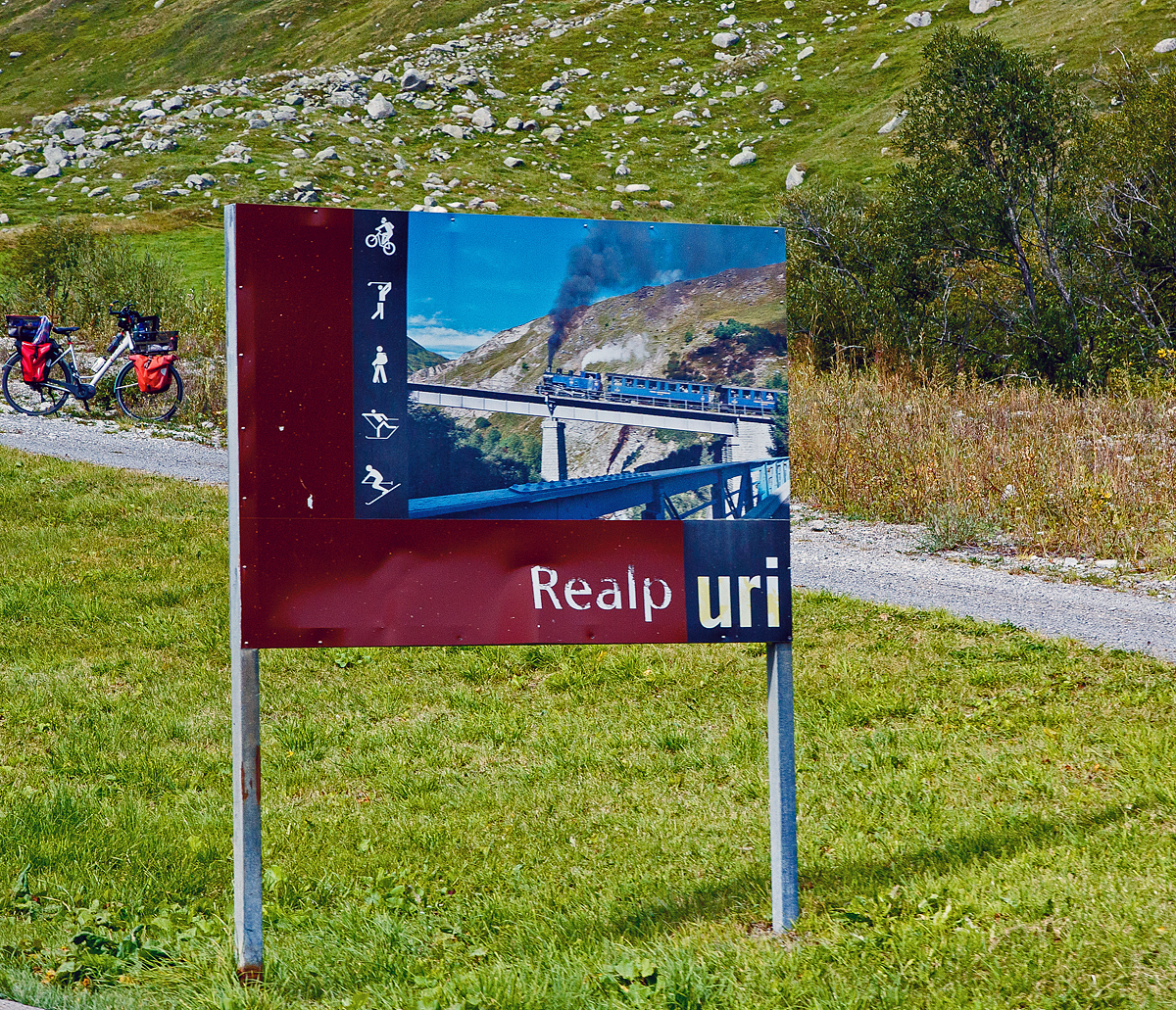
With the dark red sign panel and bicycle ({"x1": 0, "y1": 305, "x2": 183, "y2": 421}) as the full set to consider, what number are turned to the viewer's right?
1

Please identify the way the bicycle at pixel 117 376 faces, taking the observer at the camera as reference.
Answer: facing to the right of the viewer

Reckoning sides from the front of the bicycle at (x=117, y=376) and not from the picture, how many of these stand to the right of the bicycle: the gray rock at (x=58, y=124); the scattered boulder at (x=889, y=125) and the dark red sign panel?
1

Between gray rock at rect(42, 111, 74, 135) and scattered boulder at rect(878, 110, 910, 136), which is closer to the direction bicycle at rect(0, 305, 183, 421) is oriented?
the scattered boulder

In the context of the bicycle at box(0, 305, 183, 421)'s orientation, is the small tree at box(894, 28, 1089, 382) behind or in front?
in front

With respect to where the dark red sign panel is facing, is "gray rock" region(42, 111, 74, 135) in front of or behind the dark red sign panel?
behind

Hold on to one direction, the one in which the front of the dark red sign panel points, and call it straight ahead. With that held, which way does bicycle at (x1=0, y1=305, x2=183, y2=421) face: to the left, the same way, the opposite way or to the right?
to the left

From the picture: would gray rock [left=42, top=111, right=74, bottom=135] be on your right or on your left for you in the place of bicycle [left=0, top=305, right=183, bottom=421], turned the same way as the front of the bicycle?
on your left

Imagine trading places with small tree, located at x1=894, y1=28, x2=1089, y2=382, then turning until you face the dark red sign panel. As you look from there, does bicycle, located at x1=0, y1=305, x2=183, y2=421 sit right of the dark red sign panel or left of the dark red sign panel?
right

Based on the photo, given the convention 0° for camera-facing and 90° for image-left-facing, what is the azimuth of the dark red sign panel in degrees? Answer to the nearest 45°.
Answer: approximately 0°

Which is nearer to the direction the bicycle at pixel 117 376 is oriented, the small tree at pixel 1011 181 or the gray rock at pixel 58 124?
the small tree

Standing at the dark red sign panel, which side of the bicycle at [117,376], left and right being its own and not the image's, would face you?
right
